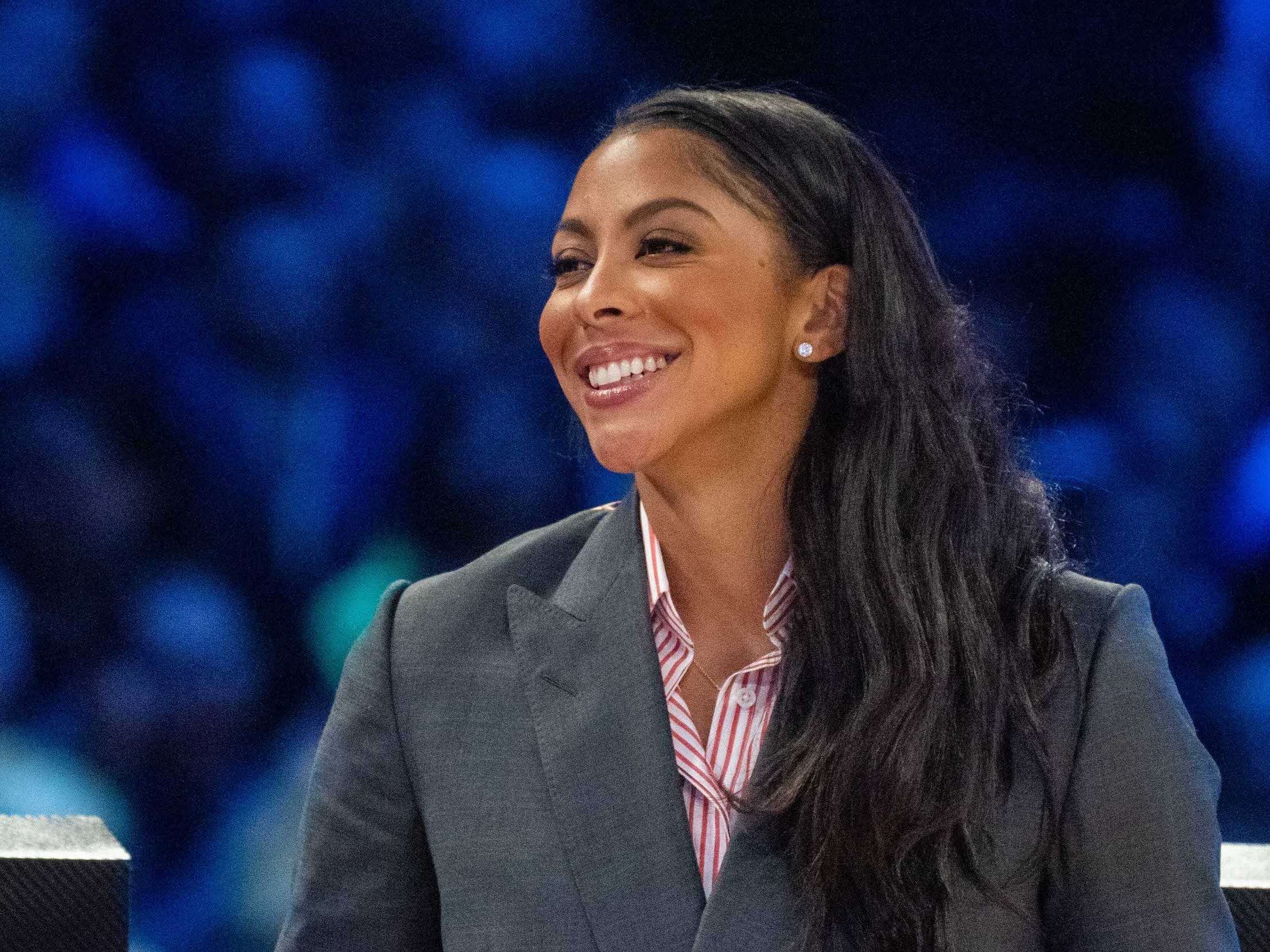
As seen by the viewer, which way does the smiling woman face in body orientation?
toward the camera

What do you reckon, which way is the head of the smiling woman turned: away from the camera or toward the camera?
toward the camera
